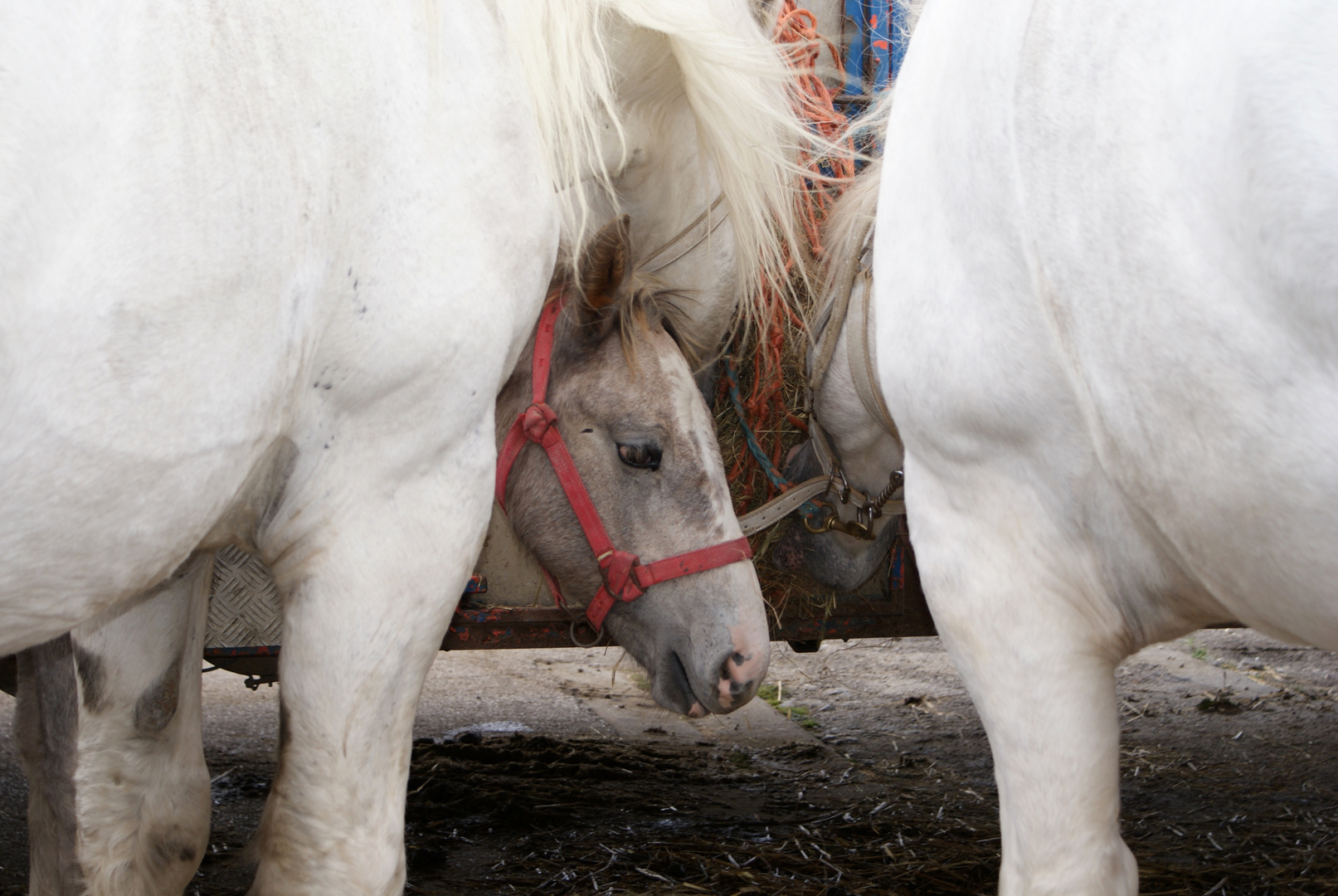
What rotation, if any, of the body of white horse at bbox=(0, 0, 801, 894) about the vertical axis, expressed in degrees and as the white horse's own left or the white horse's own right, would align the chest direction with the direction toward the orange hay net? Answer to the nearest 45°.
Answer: approximately 45° to the white horse's own left

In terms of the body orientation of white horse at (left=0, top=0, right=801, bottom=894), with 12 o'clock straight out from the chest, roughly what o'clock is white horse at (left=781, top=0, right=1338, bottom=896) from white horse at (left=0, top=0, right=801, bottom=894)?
white horse at (left=781, top=0, right=1338, bottom=896) is roughly at 1 o'clock from white horse at (left=0, top=0, right=801, bottom=894).

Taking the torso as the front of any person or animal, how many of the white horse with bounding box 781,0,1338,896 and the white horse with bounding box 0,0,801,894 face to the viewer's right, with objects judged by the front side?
1

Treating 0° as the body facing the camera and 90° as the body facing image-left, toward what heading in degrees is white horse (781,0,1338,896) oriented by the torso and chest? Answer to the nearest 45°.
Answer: approximately 90°

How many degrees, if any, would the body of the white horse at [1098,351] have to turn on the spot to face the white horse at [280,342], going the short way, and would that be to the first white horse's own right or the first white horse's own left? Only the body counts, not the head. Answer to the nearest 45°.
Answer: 0° — it already faces it

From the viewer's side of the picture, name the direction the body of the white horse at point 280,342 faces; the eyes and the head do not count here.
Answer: to the viewer's right
